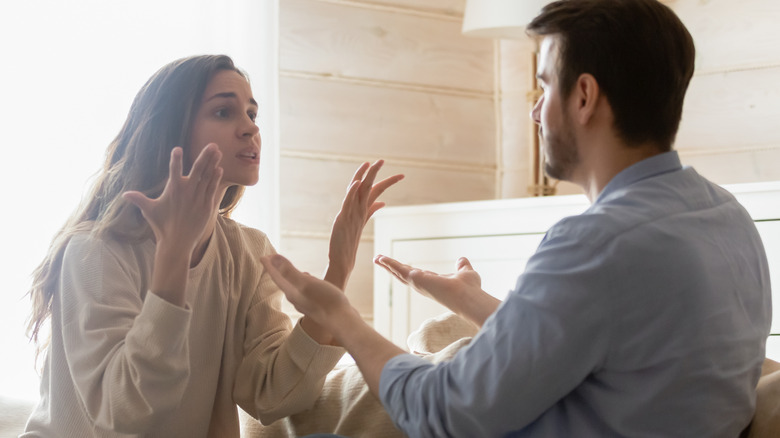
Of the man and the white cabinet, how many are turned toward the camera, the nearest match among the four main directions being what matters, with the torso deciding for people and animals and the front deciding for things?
1

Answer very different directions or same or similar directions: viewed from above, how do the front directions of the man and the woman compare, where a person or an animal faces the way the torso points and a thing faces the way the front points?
very different directions

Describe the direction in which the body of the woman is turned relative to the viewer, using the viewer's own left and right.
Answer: facing the viewer and to the right of the viewer

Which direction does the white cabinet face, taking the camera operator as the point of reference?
facing the viewer

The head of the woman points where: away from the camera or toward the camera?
toward the camera

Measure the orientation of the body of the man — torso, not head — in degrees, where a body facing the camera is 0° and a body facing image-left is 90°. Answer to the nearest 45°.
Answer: approximately 135°

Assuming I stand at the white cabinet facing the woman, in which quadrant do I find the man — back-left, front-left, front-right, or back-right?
front-left

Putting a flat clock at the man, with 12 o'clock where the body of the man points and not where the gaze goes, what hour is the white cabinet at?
The white cabinet is roughly at 1 o'clock from the man.

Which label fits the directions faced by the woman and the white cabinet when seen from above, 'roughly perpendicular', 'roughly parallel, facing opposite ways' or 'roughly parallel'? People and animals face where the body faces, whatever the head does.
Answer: roughly perpendicular

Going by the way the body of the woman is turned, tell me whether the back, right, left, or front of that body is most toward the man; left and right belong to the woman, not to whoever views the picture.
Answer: front

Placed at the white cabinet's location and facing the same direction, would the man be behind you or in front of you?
in front

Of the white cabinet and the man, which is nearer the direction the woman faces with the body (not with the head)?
the man

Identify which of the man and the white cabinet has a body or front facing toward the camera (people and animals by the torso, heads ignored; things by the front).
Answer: the white cabinet

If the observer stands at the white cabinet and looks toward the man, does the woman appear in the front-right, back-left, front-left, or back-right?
front-right
